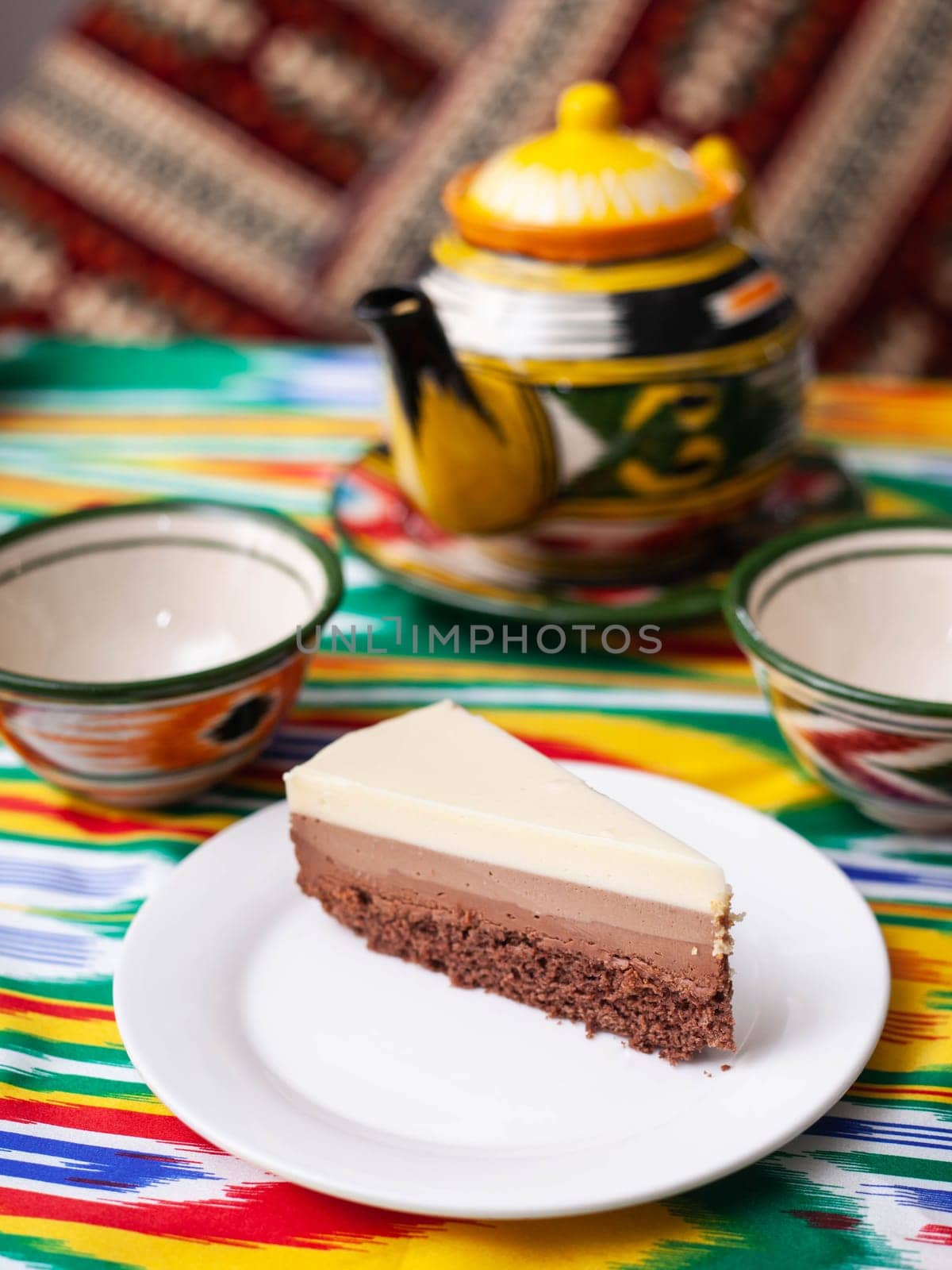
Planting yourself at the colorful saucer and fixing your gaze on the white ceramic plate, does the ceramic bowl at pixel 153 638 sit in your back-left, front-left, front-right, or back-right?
front-right

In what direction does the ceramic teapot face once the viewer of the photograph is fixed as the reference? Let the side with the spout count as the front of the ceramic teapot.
facing the viewer and to the left of the viewer
